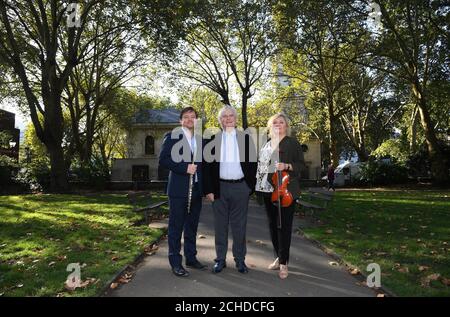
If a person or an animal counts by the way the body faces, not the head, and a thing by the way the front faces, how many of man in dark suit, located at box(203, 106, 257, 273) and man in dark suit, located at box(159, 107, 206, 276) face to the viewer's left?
0

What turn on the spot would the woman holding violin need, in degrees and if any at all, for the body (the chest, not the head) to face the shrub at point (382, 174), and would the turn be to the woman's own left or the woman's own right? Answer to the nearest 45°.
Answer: approximately 135° to the woman's own right

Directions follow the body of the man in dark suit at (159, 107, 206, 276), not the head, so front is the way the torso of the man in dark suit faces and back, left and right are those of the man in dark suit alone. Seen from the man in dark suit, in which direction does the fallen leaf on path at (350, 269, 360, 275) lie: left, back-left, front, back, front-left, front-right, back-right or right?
front-left

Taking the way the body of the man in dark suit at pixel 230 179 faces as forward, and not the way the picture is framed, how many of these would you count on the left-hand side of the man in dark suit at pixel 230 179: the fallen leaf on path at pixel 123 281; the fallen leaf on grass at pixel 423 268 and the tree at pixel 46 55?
1

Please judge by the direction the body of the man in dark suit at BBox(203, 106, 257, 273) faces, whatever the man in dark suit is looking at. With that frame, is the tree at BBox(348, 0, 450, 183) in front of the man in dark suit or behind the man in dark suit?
behind

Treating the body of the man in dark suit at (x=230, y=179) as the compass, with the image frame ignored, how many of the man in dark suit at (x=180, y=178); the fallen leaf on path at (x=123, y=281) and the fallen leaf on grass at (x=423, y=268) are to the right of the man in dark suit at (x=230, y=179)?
2

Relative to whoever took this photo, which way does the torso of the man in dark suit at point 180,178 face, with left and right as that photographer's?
facing the viewer and to the right of the viewer

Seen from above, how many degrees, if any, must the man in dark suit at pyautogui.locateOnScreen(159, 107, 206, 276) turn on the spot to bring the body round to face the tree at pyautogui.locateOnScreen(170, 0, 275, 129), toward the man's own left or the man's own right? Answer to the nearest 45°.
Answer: approximately 135° to the man's own left

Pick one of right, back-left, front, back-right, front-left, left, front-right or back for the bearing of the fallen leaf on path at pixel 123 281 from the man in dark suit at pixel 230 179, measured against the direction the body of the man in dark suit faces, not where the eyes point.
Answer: right
